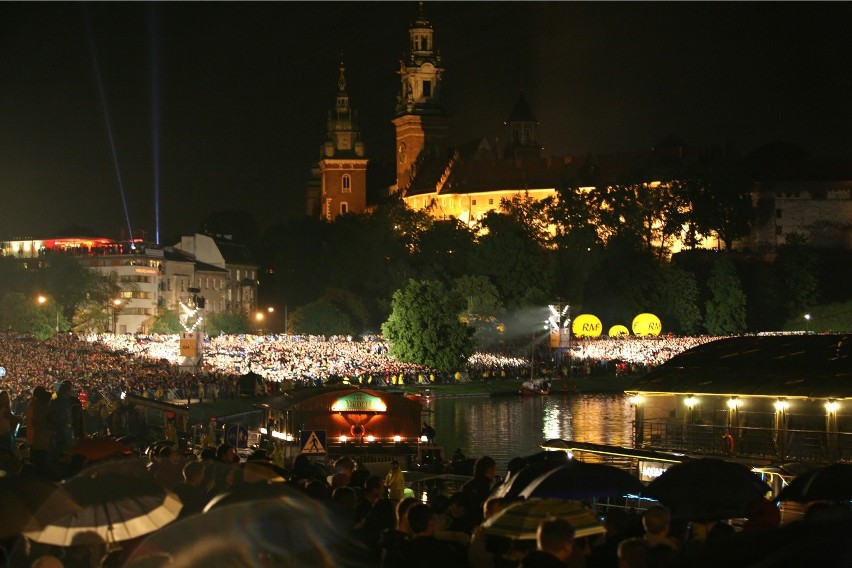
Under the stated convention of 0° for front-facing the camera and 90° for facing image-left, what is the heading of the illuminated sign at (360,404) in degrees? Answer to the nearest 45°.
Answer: approximately 0°

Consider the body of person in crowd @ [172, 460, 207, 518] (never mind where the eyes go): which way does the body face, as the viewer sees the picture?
away from the camera

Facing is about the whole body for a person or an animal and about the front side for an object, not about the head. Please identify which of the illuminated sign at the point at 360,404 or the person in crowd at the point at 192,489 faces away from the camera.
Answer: the person in crowd

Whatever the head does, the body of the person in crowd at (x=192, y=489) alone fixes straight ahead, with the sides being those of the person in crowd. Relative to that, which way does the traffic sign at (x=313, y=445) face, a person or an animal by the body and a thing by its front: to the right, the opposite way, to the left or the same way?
the opposite way

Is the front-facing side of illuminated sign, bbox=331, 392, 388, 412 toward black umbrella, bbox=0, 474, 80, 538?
yes

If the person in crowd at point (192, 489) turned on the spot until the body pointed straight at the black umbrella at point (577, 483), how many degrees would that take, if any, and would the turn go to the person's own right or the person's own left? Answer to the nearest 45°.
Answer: approximately 90° to the person's own right

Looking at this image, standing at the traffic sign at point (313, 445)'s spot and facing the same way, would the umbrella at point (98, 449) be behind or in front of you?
in front

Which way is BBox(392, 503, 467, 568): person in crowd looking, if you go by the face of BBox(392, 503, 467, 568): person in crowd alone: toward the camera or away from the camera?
away from the camera

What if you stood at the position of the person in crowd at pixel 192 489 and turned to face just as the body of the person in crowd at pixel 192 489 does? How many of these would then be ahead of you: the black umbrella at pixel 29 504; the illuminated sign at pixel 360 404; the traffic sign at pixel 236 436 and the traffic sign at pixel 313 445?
3

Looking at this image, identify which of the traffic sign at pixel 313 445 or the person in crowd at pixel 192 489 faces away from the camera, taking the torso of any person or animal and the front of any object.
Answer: the person in crowd

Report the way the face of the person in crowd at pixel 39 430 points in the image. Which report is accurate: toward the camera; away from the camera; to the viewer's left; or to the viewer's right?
away from the camera

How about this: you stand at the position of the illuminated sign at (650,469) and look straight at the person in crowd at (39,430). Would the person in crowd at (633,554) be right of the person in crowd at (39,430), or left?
left

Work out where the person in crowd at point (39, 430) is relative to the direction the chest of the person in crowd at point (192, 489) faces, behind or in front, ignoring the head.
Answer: in front
